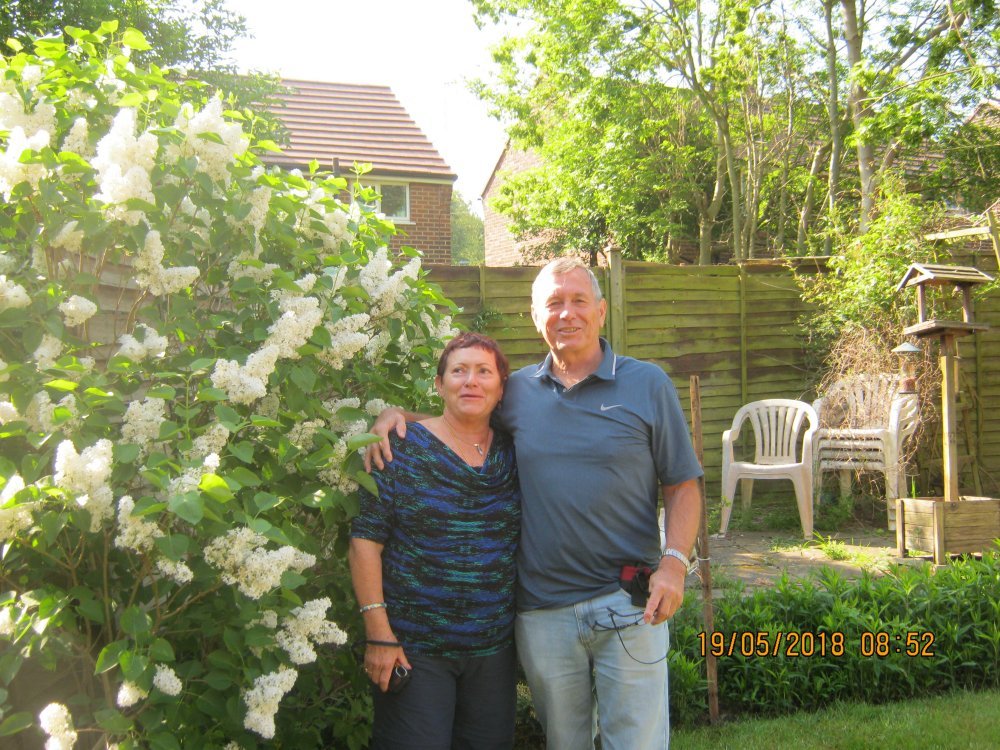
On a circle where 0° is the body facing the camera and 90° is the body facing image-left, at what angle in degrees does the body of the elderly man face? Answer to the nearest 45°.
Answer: approximately 0°

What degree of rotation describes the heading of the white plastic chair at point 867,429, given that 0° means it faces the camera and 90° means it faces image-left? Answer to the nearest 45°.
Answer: approximately 45°

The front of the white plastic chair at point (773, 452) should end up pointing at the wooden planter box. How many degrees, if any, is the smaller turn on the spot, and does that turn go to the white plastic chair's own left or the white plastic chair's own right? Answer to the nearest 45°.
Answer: approximately 45° to the white plastic chair's own left

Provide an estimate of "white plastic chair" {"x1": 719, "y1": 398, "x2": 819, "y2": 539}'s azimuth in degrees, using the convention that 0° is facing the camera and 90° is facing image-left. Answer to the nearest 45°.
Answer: approximately 0°

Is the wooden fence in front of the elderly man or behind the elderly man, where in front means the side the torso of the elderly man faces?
behind

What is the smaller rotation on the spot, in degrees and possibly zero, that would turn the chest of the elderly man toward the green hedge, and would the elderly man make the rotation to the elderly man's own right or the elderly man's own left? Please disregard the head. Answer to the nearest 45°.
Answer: approximately 135° to the elderly man's own left

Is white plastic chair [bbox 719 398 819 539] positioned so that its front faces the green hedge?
yes

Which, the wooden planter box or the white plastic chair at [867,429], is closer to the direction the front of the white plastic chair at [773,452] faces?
the wooden planter box

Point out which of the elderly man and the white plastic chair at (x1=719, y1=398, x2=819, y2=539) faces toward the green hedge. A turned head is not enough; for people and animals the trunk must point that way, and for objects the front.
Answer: the white plastic chair
